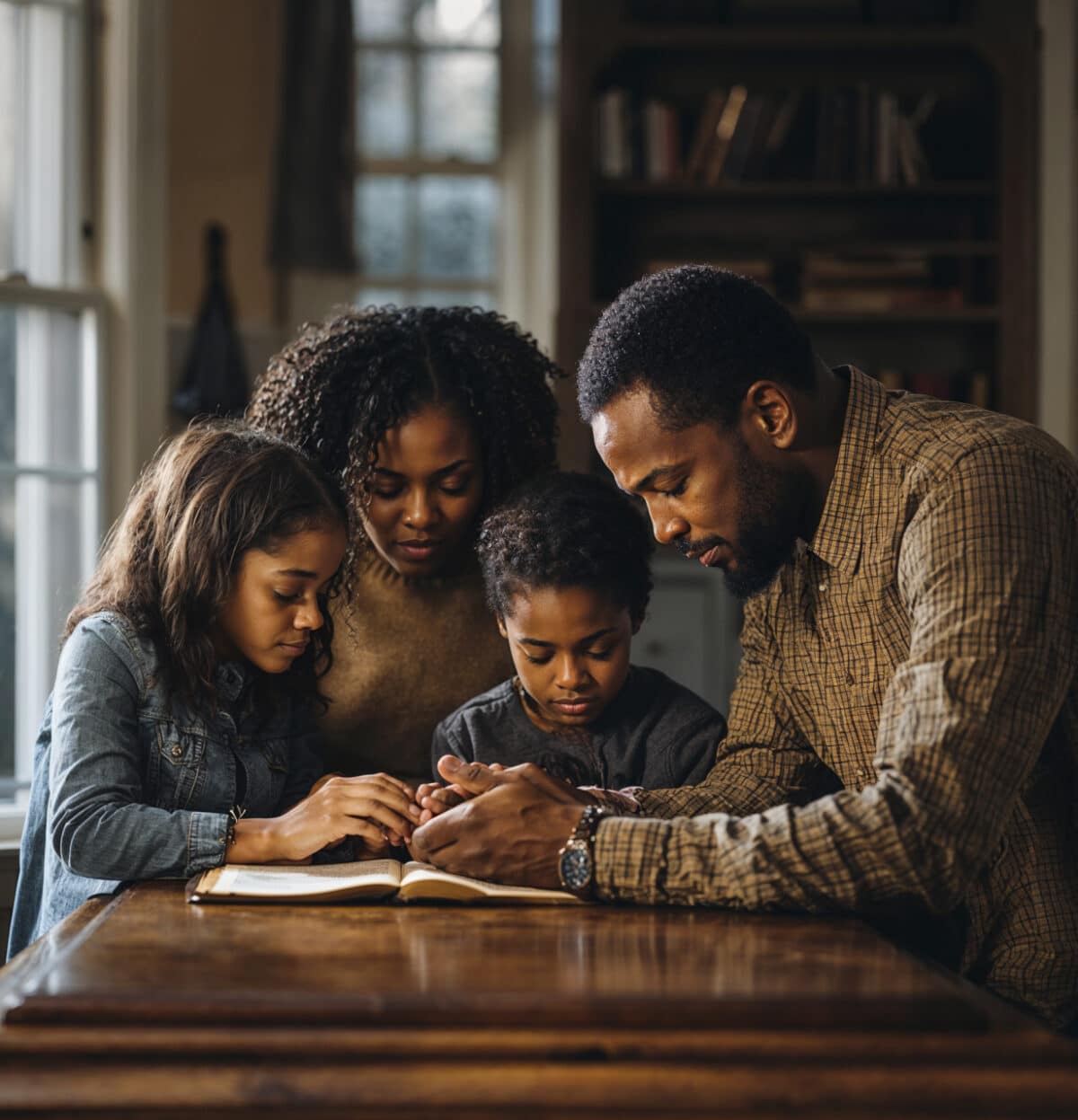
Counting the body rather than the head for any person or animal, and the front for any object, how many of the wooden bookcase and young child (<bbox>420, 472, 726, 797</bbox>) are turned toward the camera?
2

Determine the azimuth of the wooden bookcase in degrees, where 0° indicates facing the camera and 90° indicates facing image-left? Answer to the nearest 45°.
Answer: approximately 0°

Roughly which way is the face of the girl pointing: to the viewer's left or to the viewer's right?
to the viewer's right

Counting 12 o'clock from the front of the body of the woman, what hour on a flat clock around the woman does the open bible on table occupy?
The open bible on table is roughly at 12 o'clock from the woman.

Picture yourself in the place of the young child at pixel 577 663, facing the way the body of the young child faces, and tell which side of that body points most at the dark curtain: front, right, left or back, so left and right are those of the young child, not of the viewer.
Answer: back

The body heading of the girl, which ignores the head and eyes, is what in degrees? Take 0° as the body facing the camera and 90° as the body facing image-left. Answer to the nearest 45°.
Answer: approximately 315°

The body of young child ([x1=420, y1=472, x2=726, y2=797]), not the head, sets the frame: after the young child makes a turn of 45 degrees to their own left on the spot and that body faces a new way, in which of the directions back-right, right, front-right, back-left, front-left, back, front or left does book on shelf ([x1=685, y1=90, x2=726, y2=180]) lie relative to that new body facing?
back-left
